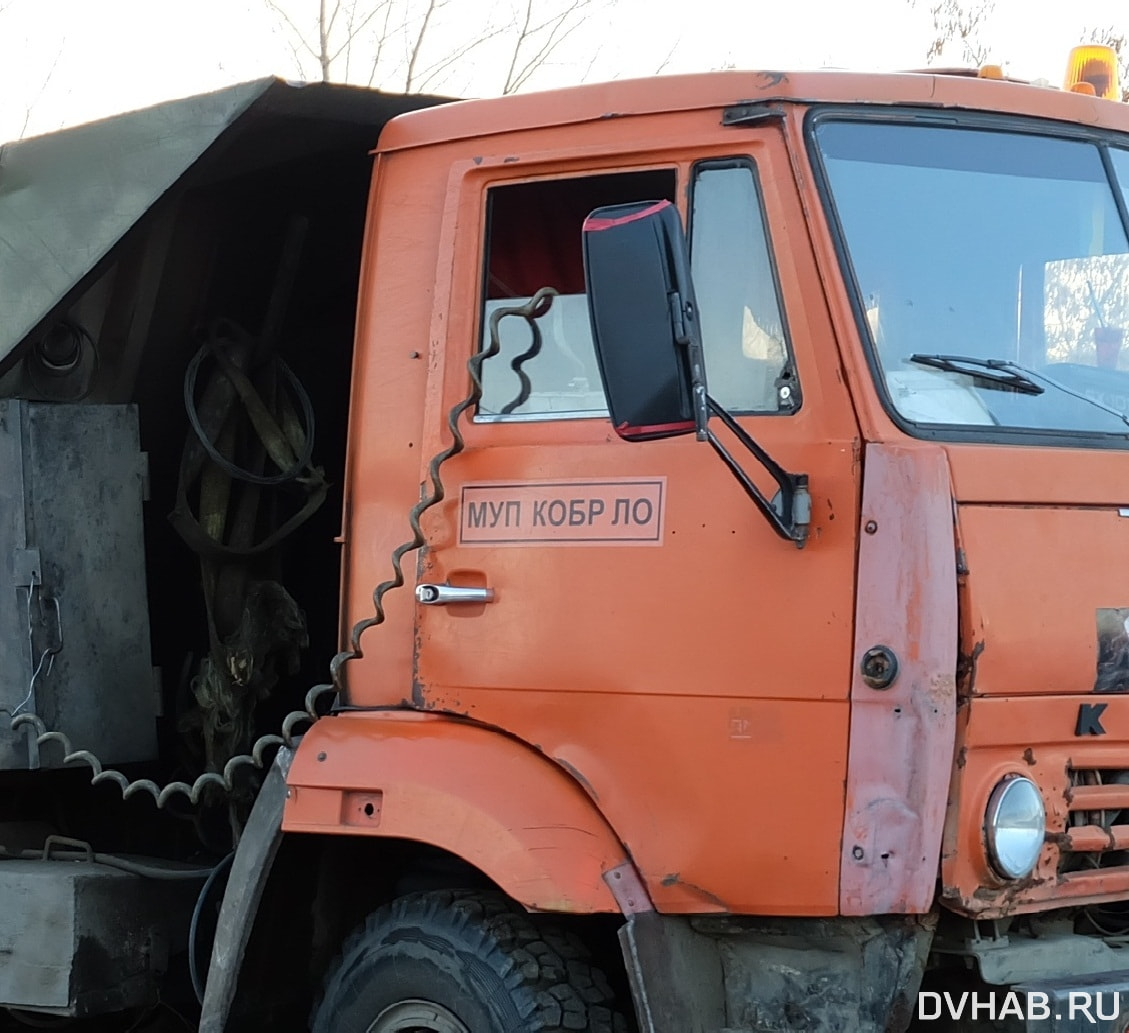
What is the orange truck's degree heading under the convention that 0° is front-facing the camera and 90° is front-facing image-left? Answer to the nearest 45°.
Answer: approximately 315°
